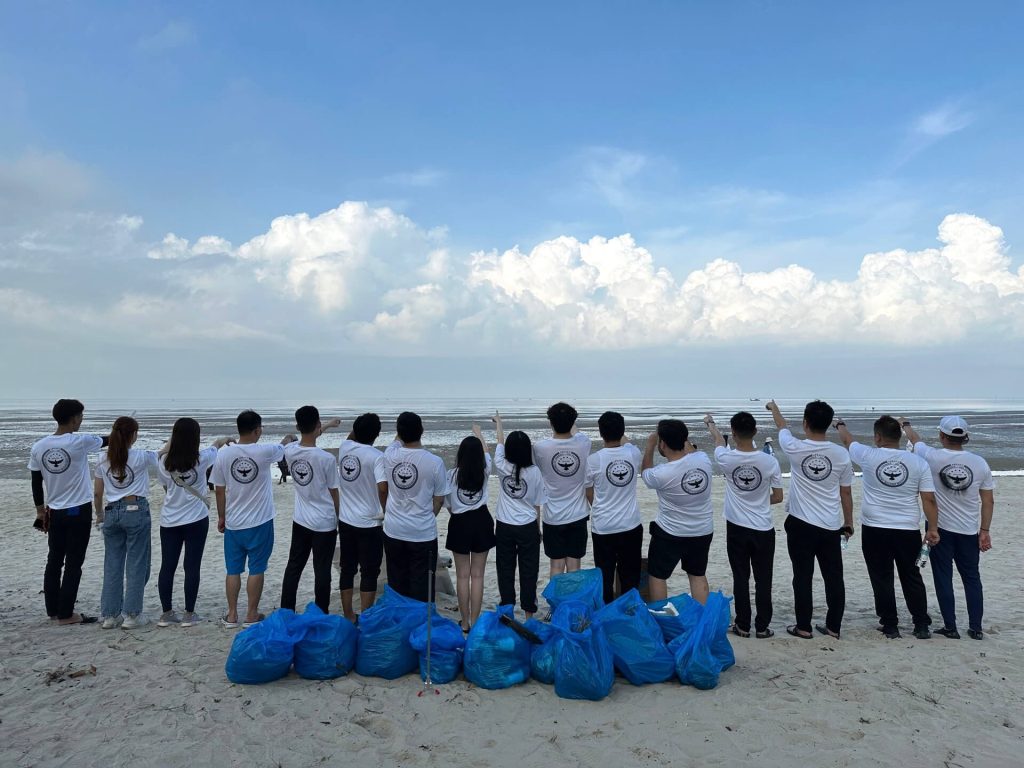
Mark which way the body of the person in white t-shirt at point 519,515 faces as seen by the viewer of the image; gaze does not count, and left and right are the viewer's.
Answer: facing away from the viewer

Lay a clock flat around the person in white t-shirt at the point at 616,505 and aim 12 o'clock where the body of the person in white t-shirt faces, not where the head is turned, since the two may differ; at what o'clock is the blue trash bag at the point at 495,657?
The blue trash bag is roughly at 7 o'clock from the person in white t-shirt.

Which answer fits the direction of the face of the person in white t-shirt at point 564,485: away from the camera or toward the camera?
away from the camera

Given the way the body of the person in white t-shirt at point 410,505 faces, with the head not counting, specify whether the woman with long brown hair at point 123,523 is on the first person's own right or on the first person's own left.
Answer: on the first person's own left

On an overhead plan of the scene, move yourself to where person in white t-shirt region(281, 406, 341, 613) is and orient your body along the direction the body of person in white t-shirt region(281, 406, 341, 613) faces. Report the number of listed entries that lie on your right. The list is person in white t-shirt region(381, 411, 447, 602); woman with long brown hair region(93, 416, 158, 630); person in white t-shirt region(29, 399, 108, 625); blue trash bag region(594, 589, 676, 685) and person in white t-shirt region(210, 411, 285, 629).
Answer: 2

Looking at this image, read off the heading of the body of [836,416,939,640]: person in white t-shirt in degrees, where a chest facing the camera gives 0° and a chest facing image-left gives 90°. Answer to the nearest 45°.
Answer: approximately 180°

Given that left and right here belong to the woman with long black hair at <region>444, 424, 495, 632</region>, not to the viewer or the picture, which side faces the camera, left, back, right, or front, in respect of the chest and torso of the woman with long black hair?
back

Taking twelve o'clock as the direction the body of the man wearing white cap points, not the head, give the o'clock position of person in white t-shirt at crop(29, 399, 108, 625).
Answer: The person in white t-shirt is roughly at 8 o'clock from the man wearing white cap.

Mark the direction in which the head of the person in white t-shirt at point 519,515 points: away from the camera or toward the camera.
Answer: away from the camera

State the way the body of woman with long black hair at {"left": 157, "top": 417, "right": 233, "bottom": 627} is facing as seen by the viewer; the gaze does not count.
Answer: away from the camera

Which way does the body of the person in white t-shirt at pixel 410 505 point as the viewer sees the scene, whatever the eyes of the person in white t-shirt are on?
away from the camera

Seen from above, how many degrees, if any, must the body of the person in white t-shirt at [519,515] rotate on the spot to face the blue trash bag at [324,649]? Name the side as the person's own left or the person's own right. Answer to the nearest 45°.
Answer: approximately 135° to the person's own left

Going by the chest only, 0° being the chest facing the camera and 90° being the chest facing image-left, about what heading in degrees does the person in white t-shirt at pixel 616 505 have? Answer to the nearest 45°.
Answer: approximately 180°

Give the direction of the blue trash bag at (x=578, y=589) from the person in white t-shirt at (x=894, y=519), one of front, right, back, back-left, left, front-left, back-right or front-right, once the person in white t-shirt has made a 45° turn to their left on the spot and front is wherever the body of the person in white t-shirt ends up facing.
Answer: left

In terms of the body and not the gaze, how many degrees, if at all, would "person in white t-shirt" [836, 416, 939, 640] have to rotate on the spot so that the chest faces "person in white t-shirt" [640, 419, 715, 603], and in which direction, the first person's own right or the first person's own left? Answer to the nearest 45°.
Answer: approximately 135° to the first person's own left
